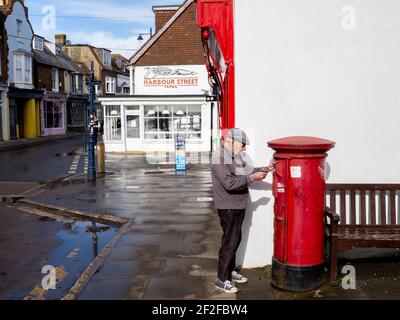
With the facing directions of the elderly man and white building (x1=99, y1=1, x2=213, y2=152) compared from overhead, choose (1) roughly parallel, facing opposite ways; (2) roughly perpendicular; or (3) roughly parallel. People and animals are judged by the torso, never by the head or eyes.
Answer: roughly perpendicular

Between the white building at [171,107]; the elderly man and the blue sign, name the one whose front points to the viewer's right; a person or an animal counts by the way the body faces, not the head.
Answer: the elderly man

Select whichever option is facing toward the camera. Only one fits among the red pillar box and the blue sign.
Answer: the blue sign

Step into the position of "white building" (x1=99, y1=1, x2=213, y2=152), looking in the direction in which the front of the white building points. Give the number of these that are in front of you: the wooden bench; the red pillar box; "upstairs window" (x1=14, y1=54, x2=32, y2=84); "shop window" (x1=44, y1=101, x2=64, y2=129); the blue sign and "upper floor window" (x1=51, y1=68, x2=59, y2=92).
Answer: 3

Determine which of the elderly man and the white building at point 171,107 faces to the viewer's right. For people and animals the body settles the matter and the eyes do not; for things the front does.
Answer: the elderly man

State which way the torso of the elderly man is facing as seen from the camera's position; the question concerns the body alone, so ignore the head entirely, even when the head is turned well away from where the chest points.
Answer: to the viewer's right

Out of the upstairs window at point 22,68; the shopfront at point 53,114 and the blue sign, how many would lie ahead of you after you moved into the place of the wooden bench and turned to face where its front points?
0

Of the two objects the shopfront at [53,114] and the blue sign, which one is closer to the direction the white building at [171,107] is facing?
the blue sign

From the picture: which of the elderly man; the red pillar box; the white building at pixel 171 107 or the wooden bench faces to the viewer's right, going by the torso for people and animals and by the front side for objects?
the elderly man

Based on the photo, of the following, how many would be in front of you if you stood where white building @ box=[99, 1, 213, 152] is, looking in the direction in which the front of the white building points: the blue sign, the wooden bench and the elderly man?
3

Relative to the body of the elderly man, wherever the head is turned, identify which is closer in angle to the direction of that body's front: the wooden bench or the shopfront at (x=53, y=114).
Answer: the wooden bench

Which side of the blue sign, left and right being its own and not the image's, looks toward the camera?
front

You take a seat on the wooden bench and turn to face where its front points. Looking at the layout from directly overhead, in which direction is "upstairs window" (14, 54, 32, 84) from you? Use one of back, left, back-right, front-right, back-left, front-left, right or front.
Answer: back-right

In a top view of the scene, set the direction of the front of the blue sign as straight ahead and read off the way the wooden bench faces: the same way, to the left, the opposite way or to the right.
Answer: the same way
